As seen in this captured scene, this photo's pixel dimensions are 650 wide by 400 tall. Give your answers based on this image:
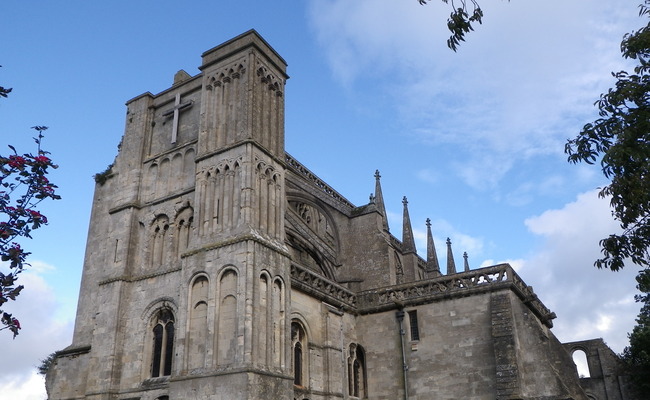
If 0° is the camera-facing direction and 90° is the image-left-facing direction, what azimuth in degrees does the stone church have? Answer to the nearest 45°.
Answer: approximately 45°

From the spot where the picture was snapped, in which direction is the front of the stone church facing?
facing the viewer and to the left of the viewer
